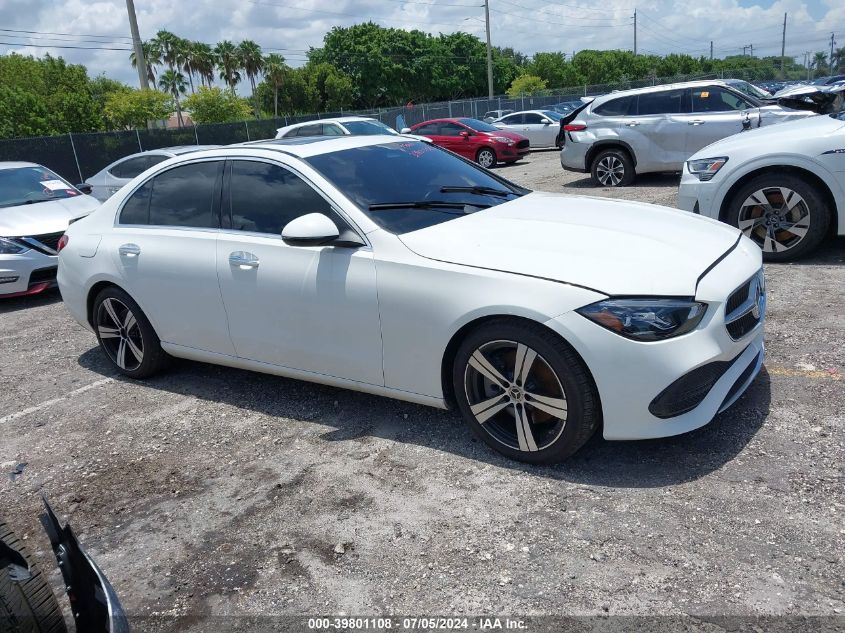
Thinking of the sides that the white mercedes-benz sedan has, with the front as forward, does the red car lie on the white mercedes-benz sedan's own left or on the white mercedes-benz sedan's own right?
on the white mercedes-benz sedan's own left

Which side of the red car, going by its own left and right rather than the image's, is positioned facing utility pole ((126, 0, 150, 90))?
back

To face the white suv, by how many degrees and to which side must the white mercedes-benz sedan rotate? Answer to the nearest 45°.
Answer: approximately 90° to its left

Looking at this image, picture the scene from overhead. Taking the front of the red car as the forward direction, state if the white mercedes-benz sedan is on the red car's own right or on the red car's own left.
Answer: on the red car's own right

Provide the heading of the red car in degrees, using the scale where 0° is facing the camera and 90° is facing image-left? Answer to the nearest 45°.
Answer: approximately 315°

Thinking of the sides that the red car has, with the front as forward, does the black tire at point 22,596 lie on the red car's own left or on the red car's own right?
on the red car's own right

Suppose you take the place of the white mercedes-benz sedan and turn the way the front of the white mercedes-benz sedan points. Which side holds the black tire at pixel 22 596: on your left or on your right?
on your right

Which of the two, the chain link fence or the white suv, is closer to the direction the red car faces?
the white suv

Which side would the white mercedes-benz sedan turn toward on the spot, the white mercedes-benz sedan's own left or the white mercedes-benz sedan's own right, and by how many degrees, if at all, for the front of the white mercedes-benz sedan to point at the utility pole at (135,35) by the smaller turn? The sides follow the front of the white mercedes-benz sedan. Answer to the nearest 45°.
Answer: approximately 135° to the white mercedes-benz sedan's own left

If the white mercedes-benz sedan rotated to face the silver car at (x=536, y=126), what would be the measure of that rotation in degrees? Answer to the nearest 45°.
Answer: approximately 135° to its left

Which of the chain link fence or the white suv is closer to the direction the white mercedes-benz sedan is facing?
the white suv

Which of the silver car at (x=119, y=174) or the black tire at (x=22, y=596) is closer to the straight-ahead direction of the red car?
the black tire

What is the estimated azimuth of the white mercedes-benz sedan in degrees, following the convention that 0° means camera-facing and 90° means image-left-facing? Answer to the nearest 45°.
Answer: approximately 315°
